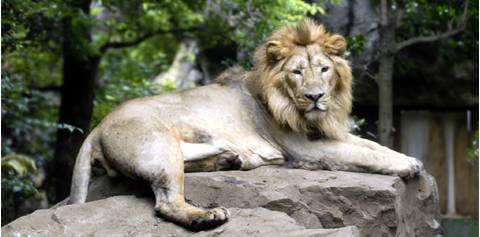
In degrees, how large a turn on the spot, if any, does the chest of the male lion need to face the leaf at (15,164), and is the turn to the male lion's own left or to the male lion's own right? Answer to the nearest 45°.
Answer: approximately 135° to the male lion's own left

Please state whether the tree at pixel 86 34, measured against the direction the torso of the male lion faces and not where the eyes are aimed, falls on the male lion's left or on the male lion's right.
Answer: on the male lion's left

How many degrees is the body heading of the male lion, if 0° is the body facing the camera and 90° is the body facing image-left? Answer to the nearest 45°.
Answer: approximately 270°
